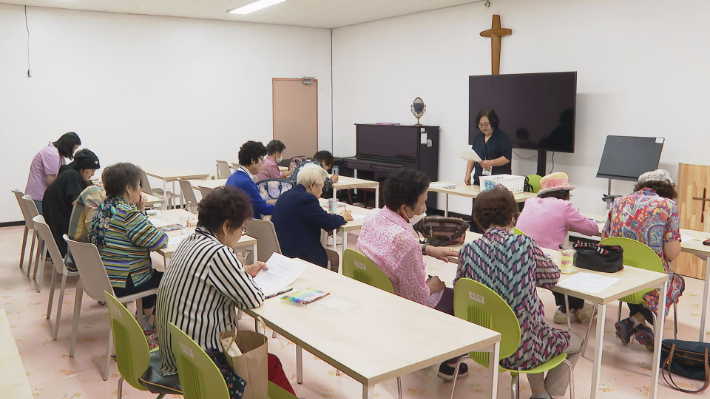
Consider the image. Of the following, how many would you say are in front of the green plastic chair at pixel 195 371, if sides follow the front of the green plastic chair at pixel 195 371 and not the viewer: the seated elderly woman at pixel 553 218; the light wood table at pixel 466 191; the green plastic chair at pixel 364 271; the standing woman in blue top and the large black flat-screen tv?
5

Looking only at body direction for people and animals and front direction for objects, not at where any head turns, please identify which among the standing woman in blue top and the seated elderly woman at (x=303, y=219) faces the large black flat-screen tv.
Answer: the seated elderly woman

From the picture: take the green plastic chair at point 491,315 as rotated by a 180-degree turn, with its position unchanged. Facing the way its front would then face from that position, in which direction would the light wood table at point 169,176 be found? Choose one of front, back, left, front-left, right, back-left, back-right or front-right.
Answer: right

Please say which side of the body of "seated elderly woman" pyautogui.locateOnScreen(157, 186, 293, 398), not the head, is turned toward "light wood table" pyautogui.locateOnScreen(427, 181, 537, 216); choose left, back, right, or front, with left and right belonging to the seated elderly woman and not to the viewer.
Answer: front

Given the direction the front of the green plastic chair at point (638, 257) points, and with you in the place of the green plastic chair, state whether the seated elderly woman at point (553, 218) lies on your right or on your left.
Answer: on your left

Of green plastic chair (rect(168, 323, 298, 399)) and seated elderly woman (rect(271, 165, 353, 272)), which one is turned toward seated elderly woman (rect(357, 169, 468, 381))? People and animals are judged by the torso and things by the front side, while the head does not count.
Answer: the green plastic chair

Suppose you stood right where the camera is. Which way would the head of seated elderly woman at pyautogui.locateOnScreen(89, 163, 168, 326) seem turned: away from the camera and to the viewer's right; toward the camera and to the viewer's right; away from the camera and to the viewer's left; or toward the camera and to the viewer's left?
away from the camera and to the viewer's right

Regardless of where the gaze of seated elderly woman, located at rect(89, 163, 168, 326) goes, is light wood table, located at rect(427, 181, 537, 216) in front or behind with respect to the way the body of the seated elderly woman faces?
in front

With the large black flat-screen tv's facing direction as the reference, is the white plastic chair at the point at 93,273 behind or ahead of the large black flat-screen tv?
ahead

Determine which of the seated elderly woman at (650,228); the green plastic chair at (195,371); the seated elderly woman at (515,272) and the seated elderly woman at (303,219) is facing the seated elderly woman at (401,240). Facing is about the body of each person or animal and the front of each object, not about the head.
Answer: the green plastic chair

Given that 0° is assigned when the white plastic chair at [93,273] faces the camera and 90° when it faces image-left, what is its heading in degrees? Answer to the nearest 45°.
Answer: approximately 225°
